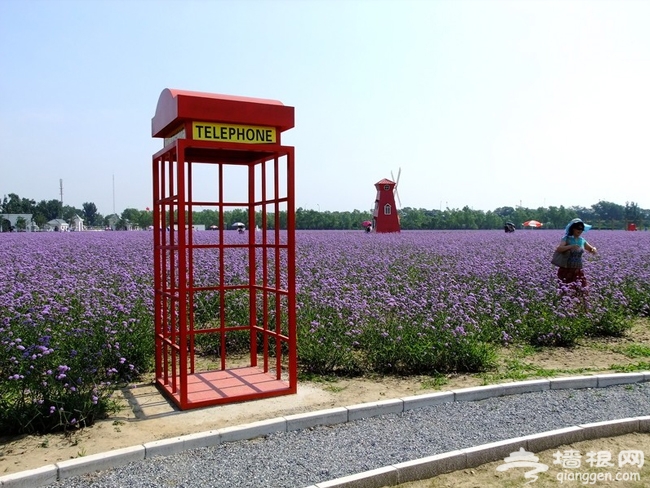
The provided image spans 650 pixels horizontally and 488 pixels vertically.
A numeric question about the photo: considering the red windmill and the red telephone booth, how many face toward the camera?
1

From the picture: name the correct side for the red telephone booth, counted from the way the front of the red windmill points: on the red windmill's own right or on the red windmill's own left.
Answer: on the red windmill's own right

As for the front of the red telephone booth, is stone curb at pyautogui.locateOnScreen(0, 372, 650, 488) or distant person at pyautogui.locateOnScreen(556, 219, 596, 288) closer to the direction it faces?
the stone curb

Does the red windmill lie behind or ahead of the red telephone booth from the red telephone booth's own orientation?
behind

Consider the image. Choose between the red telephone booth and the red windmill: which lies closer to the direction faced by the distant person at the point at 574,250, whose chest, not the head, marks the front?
the red telephone booth

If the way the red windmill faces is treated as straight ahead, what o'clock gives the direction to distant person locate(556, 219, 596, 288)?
The distant person is roughly at 3 o'clock from the red windmill.

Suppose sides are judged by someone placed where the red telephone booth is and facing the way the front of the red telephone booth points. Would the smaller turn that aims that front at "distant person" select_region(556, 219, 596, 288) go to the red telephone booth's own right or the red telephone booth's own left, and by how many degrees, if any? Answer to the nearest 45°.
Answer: approximately 135° to the red telephone booth's own left

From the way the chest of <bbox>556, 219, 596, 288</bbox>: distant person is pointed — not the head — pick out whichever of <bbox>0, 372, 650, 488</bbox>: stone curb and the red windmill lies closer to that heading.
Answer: the stone curb

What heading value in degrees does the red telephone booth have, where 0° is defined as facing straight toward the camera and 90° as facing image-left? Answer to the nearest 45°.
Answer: approximately 0°

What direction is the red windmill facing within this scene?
to the viewer's right
